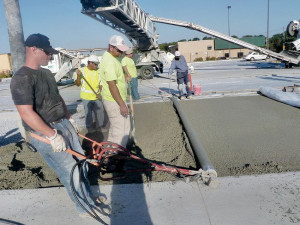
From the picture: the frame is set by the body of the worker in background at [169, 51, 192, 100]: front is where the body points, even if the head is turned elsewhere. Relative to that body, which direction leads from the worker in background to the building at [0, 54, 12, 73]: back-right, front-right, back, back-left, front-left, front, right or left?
right

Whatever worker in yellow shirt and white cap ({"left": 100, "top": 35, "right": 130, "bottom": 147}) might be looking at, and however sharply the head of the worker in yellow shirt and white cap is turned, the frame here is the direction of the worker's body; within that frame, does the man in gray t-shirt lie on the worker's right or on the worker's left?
on the worker's right

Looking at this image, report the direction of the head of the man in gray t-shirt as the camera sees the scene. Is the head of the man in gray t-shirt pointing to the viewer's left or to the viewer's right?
to the viewer's right

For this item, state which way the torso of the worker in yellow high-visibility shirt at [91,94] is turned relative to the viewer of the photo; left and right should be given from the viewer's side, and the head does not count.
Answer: facing the viewer and to the right of the viewer

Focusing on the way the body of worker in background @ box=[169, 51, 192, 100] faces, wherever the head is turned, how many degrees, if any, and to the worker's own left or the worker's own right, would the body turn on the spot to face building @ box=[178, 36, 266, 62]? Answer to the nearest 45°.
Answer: approximately 135° to the worker's own right

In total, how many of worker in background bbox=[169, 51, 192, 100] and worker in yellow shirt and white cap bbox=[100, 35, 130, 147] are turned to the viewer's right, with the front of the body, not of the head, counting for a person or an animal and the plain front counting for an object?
1
